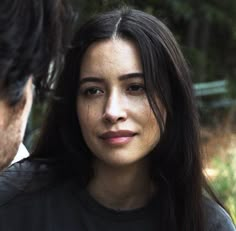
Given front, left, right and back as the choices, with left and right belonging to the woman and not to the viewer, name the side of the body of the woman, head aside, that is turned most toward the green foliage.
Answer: back

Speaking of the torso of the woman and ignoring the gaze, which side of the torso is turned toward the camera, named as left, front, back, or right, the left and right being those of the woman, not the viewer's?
front

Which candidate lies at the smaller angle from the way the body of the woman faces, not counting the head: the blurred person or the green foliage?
the blurred person

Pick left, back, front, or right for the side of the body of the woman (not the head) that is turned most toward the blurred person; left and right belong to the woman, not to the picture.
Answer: front
